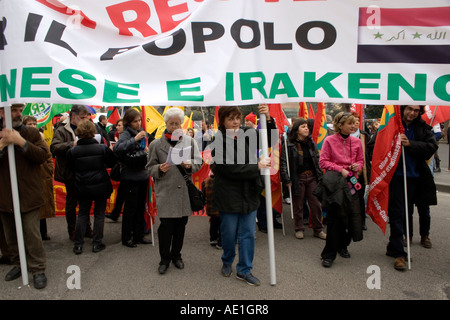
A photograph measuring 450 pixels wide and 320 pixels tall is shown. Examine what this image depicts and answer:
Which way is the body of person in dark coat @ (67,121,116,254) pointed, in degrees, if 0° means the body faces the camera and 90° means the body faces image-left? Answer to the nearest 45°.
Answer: approximately 180°

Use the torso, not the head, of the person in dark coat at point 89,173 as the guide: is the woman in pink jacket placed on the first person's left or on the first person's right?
on the first person's right

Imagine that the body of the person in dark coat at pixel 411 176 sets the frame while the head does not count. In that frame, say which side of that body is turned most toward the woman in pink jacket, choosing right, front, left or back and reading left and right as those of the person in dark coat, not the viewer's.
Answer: right

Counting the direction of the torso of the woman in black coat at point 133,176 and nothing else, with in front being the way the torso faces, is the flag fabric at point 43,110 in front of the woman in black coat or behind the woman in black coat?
behind

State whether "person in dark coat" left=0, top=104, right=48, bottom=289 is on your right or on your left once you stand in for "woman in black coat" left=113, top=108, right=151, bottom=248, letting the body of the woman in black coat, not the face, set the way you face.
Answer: on your right

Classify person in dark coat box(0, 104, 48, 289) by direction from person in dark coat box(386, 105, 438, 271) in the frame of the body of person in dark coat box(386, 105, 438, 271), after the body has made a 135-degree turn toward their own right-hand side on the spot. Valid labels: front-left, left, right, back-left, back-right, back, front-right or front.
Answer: left

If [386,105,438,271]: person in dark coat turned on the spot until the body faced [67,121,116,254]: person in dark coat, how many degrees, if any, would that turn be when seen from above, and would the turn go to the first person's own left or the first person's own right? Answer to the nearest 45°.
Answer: approximately 45° to the first person's own right

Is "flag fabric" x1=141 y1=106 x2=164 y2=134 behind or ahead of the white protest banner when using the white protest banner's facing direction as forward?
behind

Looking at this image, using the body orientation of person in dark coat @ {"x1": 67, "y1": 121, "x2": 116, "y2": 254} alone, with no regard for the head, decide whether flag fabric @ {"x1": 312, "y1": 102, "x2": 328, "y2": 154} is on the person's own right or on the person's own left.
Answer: on the person's own right

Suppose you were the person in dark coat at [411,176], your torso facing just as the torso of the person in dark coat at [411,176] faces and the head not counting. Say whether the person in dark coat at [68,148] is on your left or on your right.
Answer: on your right

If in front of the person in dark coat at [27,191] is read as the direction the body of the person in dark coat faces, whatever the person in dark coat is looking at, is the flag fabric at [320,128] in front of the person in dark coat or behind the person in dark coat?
behind

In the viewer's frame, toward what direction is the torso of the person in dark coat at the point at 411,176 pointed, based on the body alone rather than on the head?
toward the camera

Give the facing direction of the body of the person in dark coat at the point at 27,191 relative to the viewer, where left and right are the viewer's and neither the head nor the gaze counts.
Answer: facing the viewer and to the left of the viewer

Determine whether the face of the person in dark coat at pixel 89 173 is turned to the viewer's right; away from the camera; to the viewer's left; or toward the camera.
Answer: away from the camera
